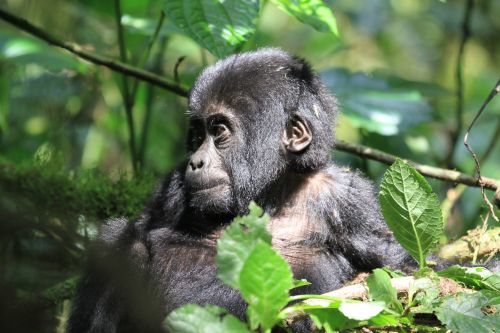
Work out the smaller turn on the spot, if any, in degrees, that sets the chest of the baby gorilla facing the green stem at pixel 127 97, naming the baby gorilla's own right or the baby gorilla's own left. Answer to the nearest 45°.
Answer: approximately 90° to the baby gorilla's own right

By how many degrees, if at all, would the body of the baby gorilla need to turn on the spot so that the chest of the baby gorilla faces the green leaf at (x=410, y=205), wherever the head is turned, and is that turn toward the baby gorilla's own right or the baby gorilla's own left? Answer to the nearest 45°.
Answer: approximately 90° to the baby gorilla's own left

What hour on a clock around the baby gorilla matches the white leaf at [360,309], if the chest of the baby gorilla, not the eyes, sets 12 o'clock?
The white leaf is roughly at 10 o'clock from the baby gorilla.

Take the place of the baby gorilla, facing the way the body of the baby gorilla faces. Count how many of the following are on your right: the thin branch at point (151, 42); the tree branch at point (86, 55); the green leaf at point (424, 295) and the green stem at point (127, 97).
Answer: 3

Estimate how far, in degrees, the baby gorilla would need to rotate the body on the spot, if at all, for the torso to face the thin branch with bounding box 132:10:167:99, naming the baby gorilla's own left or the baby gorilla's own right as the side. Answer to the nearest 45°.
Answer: approximately 90° to the baby gorilla's own right

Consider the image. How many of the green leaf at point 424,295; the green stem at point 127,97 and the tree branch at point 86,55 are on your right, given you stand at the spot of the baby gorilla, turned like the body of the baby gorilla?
2

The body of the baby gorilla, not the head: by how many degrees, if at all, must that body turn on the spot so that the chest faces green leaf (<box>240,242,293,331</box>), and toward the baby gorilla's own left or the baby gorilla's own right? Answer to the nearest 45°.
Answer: approximately 45° to the baby gorilla's own left

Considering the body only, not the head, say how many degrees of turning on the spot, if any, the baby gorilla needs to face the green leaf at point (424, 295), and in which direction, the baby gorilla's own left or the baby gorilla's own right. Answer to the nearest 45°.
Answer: approximately 90° to the baby gorilla's own left

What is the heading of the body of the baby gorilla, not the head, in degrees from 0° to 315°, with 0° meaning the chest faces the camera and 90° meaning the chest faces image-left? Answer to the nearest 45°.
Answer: approximately 45°

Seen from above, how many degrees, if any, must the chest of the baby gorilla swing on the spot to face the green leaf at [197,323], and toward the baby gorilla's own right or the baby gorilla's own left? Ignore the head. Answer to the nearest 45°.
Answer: approximately 45° to the baby gorilla's own left
